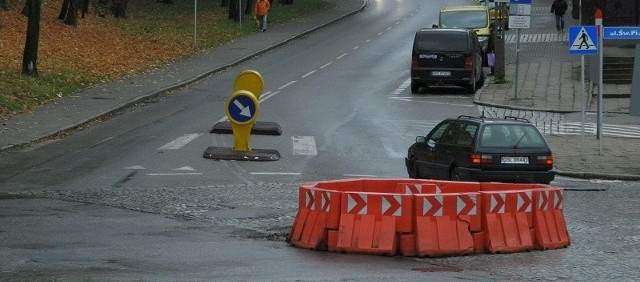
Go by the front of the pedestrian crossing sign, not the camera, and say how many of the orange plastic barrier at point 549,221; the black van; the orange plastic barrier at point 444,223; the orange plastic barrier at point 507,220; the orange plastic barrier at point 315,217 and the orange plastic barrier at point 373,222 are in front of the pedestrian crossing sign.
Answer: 5

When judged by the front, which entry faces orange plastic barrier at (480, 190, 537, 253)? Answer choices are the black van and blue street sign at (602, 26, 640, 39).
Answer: the blue street sign

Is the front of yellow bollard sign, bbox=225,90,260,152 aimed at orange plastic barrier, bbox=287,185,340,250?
yes

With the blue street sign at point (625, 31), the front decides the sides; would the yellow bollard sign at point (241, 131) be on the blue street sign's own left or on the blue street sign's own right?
on the blue street sign's own right

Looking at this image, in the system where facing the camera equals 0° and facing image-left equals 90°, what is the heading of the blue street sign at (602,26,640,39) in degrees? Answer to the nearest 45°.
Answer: approximately 0°

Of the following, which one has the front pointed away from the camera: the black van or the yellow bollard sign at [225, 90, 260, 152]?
the black van

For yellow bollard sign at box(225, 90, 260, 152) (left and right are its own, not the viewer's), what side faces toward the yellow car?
back

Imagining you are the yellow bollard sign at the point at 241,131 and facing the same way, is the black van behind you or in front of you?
behind

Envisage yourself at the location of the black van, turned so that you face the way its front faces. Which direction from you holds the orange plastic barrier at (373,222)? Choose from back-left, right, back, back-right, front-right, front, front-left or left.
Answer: back

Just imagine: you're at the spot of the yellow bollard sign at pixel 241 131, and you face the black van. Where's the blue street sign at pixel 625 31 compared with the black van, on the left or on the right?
right

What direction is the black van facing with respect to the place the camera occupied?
facing away from the viewer

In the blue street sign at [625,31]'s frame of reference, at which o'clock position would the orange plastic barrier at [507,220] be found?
The orange plastic barrier is roughly at 12 o'clock from the blue street sign.

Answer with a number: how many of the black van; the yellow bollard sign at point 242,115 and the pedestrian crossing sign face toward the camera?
2

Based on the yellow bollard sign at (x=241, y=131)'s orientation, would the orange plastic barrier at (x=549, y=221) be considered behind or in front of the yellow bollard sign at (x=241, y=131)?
in front

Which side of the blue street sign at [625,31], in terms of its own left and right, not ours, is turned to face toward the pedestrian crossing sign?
right
